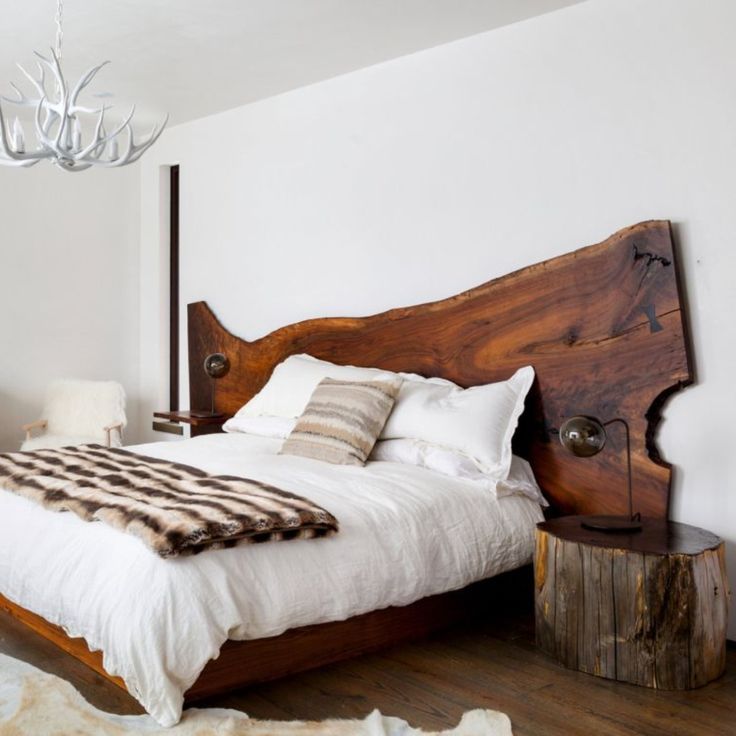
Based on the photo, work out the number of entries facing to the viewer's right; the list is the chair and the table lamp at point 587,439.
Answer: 0

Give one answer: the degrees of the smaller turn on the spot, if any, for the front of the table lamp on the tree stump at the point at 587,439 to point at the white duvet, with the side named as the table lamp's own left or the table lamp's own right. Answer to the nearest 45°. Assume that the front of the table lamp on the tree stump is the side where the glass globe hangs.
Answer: approximately 45° to the table lamp's own left

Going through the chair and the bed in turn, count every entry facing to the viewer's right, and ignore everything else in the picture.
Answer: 0

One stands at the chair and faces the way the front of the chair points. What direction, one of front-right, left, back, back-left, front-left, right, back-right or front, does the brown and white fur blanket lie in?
front-left

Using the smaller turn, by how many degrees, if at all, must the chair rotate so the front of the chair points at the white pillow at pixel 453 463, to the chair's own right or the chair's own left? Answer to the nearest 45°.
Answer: approximately 90° to the chair's own left

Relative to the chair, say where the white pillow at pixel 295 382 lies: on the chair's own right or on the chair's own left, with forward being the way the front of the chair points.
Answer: on the chair's own left

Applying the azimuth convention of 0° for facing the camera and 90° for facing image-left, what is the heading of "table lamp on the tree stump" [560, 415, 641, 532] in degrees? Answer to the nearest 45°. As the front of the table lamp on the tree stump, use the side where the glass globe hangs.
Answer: approximately 90°

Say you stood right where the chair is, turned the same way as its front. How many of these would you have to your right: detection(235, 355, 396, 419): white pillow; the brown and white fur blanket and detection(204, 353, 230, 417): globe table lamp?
0
